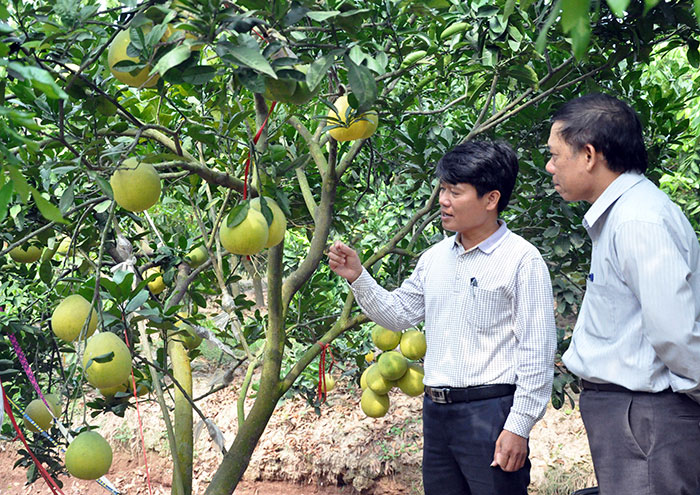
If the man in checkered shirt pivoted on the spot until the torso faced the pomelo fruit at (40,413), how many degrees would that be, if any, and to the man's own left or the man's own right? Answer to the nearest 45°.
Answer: approximately 45° to the man's own right

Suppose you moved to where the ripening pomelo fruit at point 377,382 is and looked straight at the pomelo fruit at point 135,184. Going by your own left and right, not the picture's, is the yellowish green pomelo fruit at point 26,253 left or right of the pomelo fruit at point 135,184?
right

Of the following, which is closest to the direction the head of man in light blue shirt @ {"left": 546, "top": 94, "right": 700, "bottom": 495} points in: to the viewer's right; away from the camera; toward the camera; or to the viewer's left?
to the viewer's left

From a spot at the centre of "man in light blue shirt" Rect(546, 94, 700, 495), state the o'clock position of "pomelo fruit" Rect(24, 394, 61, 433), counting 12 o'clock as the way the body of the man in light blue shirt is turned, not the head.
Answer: The pomelo fruit is roughly at 12 o'clock from the man in light blue shirt.

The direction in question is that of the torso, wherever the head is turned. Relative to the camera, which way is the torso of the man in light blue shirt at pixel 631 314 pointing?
to the viewer's left

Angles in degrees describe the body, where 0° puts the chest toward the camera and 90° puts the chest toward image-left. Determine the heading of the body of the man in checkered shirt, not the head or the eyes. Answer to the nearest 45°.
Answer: approximately 45°

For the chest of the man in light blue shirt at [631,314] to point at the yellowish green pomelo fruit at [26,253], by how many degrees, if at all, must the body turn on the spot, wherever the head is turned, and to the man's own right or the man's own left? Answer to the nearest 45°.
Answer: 0° — they already face it

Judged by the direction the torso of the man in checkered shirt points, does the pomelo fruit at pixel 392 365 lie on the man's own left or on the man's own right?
on the man's own right

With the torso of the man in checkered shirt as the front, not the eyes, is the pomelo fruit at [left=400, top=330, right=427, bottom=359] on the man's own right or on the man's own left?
on the man's own right
